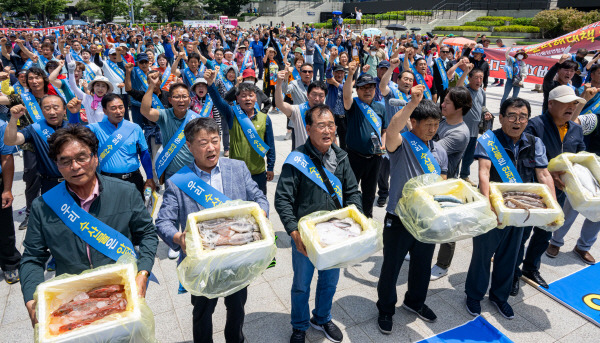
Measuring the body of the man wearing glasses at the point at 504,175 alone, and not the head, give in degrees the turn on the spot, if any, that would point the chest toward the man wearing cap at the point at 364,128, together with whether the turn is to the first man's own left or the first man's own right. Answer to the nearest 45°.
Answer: approximately 135° to the first man's own right

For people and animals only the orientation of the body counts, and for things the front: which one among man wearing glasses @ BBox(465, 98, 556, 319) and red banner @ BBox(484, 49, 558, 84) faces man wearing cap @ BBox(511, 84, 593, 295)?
the red banner

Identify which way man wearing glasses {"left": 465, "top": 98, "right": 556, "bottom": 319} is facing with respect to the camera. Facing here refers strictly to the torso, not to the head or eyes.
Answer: toward the camera

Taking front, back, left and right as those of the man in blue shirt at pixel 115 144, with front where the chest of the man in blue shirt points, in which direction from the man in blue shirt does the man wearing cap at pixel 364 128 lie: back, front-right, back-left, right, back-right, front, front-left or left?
front-left

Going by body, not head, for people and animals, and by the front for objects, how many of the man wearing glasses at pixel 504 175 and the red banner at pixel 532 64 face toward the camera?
2

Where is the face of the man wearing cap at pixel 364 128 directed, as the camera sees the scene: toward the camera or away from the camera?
toward the camera

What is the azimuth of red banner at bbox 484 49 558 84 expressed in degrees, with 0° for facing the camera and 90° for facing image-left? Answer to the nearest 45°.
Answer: approximately 0°

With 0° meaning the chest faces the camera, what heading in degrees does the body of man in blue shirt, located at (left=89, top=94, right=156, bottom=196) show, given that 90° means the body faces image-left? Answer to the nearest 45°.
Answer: approximately 315°

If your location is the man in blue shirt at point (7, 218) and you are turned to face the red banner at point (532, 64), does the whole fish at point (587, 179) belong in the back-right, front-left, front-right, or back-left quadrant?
front-right

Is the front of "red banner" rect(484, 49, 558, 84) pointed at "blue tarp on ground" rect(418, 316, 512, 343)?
yes

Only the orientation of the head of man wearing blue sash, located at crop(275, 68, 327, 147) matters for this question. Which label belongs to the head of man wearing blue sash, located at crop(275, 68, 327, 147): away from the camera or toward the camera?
toward the camera

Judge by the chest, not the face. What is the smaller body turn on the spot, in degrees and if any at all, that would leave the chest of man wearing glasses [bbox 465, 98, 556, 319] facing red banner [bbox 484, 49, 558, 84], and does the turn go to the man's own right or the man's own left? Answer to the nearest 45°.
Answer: approximately 180°
